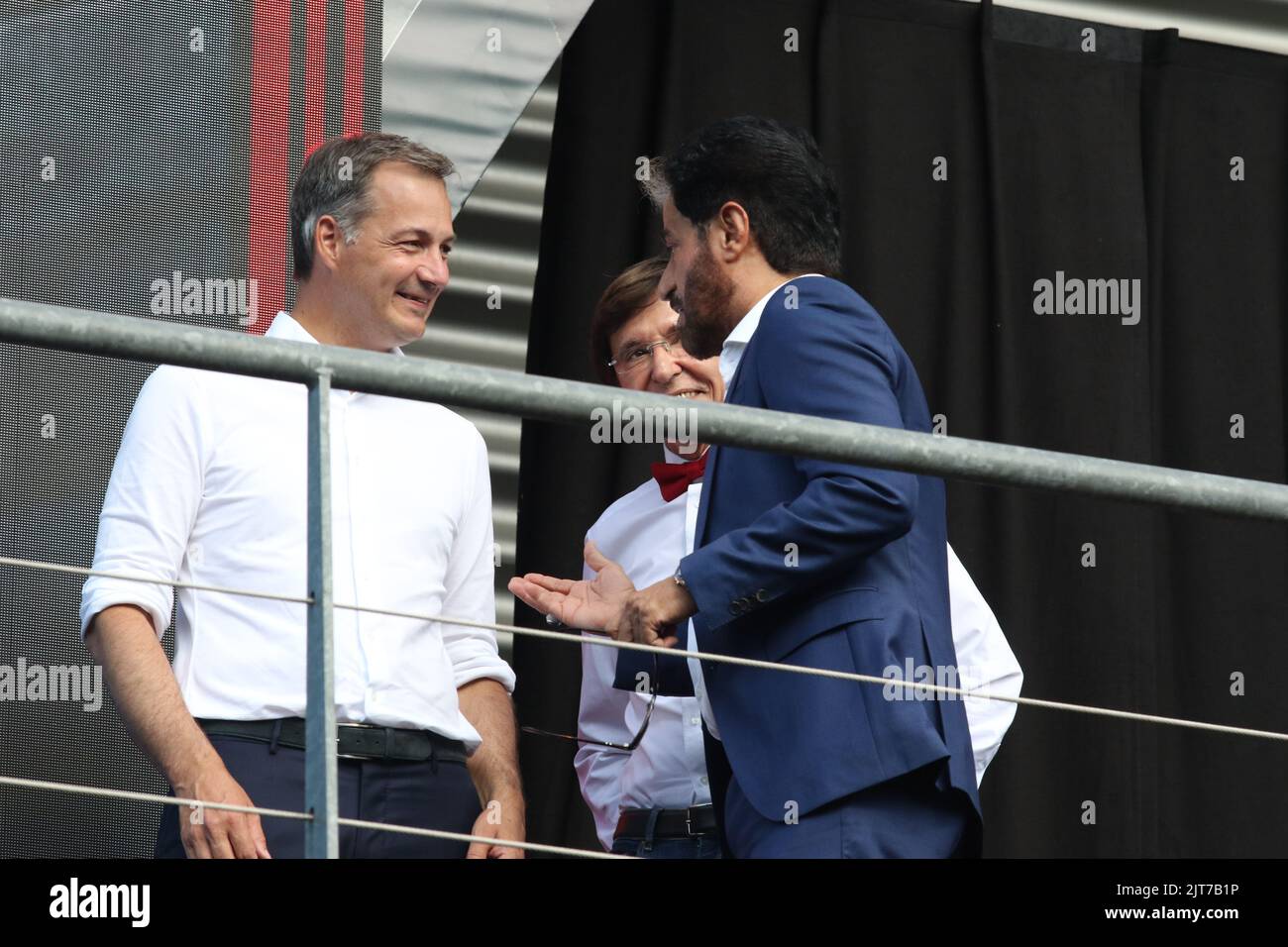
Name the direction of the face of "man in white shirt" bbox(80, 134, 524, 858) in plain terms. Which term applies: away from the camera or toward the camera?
toward the camera

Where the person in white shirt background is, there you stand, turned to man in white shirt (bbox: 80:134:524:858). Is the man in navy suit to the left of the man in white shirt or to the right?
left

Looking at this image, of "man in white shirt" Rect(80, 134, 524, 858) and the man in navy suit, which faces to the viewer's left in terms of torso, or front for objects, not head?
the man in navy suit

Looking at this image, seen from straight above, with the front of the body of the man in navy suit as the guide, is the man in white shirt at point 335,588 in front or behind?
in front

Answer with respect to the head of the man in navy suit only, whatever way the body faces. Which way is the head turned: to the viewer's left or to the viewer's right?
to the viewer's left

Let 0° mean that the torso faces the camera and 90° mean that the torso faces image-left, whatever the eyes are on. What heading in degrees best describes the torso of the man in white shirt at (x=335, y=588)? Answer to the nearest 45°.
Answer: approximately 315°

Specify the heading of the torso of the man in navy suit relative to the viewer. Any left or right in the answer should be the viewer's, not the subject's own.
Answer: facing to the left of the viewer

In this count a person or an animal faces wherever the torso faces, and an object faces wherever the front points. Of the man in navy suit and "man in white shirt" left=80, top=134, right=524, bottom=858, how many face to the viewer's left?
1

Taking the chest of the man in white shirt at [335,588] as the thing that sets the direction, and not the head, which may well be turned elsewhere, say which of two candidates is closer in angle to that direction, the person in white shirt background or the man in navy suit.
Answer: the man in navy suit

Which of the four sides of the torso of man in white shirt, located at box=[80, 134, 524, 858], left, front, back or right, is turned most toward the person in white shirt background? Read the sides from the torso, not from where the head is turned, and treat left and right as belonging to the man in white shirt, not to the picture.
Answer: left

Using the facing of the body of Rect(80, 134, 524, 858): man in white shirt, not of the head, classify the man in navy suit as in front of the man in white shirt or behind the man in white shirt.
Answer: in front
